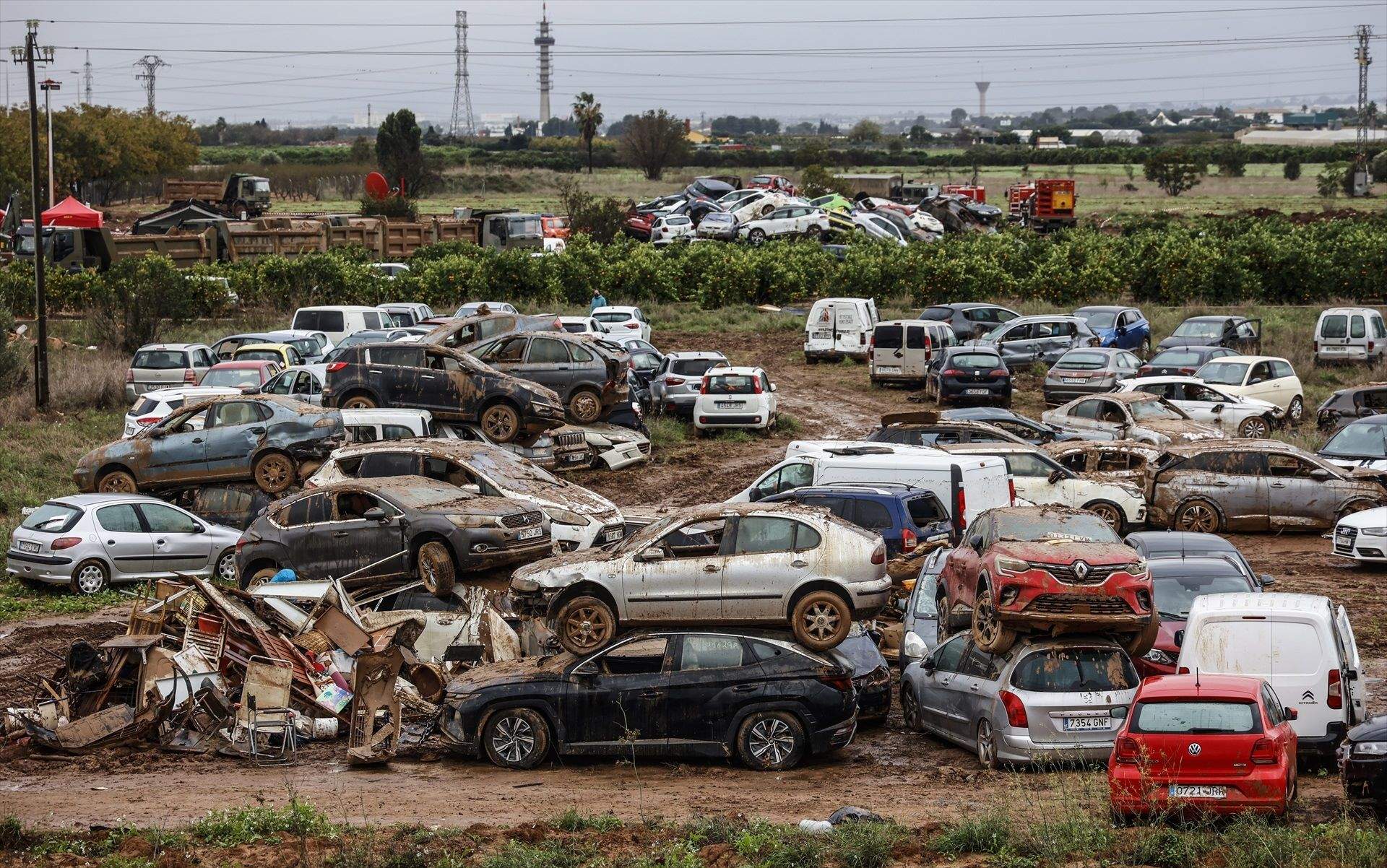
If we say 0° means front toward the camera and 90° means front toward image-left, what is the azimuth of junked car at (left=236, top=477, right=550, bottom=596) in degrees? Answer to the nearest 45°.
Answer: approximately 315°

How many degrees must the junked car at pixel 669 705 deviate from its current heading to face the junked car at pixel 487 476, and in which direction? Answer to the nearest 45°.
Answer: approximately 90° to its right

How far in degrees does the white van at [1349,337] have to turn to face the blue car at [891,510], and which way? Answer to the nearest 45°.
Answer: approximately 180°

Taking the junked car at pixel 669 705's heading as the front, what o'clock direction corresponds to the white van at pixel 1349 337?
The white van is roughly at 4 o'clock from the junked car.

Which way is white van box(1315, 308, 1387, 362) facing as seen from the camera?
away from the camera

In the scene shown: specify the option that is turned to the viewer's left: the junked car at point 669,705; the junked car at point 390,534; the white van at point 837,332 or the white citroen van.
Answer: the junked car at point 669,705

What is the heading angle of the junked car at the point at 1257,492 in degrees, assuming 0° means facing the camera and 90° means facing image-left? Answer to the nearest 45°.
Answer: approximately 270°

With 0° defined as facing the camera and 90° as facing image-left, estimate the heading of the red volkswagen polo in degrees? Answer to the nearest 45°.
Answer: approximately 180°

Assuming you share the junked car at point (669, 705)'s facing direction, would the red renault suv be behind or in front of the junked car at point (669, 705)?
behind

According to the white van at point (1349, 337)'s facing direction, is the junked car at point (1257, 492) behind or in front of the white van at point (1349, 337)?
behind

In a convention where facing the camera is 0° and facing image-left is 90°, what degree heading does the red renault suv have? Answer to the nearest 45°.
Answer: approximately 315°

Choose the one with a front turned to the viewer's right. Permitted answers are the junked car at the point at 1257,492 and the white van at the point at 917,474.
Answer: the junked car

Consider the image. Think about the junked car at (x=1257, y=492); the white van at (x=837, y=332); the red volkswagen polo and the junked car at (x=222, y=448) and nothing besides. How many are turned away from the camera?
2

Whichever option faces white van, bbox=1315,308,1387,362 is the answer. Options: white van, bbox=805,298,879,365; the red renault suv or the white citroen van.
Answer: the white citroen van

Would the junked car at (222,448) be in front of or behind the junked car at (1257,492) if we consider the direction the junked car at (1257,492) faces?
behind
